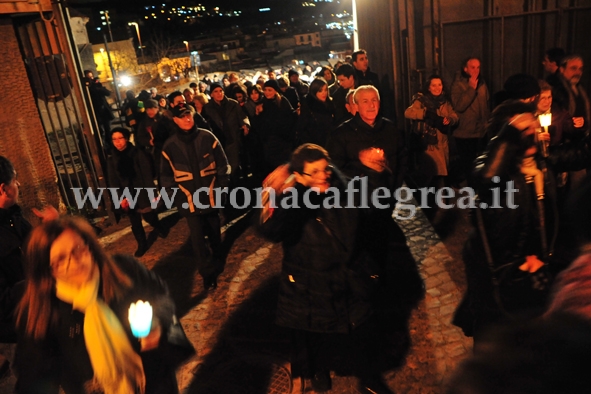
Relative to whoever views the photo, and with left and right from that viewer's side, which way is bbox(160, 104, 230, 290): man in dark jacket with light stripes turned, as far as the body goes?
facing the viewer

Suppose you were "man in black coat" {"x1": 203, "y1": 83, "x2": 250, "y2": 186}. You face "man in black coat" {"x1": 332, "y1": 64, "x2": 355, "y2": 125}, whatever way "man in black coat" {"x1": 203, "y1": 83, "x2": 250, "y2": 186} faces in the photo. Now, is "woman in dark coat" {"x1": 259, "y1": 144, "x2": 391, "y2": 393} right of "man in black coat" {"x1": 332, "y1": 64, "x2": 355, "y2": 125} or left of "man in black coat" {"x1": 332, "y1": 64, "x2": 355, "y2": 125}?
right

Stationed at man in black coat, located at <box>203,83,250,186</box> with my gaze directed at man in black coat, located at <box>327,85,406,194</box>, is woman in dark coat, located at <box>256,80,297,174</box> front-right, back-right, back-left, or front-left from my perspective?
front-left

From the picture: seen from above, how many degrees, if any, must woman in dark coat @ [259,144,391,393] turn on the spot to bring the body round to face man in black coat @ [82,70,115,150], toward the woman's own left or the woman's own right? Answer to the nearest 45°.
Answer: approximately 180°

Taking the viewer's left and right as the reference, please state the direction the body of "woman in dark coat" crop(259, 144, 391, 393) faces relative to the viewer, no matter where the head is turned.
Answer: facing the viewer and to the right of the viewer

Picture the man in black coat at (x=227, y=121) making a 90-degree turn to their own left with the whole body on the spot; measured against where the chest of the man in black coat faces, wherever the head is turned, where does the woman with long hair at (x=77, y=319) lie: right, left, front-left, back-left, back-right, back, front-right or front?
right

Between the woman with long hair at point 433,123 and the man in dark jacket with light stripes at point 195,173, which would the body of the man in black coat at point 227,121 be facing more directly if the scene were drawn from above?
the man in dark jacket with light stripes

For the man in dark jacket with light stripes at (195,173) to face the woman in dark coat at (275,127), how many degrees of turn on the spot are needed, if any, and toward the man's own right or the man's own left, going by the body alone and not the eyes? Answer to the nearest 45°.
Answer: approximately 135° to the man's own left

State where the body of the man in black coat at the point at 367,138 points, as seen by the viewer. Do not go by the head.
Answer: toward the camera

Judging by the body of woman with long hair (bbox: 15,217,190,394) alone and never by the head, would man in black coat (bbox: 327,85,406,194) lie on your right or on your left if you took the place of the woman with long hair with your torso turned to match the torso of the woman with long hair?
on your left

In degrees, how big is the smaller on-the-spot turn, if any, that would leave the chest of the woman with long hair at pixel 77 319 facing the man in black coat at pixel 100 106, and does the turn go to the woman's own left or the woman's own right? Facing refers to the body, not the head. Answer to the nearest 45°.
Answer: approximately 180°

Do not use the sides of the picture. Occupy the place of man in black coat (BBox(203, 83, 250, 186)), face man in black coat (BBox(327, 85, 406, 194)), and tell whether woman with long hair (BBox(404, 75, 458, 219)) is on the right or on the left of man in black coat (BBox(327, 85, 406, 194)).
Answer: left

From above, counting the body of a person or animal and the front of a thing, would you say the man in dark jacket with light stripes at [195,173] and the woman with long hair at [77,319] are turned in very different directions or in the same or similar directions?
same or similar directions

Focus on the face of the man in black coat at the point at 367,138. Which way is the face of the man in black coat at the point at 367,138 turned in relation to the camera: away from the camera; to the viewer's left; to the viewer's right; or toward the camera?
toward the camera

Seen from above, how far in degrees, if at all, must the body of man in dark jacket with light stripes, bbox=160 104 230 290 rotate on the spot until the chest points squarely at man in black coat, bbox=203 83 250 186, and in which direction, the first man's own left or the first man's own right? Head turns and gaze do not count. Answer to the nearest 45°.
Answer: approximately 180°
